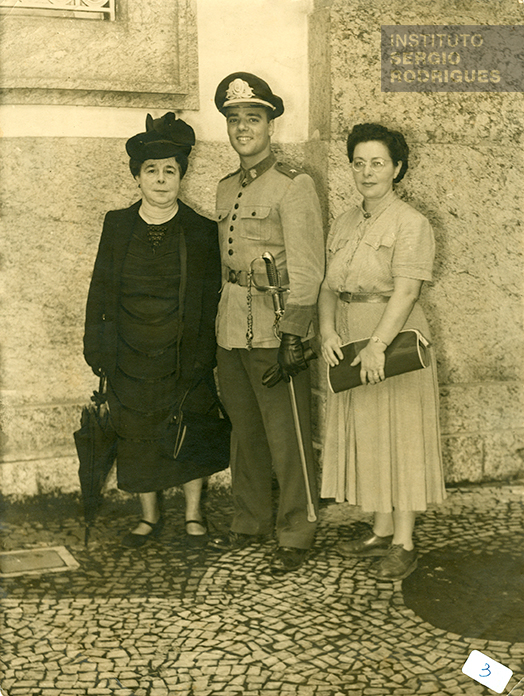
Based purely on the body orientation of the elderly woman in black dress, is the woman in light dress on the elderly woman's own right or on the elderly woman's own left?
on the elderly woman's own left

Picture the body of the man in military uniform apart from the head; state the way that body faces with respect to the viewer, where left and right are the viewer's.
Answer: facing the viewer and to the left of the viewer

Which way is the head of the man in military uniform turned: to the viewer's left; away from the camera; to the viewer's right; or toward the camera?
toward the camera

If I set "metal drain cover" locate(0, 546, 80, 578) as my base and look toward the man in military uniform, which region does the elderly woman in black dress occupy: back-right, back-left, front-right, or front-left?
front-left

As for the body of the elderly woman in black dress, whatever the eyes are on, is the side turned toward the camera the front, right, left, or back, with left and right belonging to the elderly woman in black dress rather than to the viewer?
front

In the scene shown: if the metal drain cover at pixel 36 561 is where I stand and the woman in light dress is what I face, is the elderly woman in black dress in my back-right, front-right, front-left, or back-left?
front-left

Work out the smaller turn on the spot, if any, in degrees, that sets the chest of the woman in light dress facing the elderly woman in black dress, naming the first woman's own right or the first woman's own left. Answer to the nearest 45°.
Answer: approximately 45° to the first woman's own right

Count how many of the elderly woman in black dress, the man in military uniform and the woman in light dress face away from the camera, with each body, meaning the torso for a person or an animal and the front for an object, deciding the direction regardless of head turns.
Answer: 0

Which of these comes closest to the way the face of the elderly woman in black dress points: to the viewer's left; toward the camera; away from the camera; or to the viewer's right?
toward the camera

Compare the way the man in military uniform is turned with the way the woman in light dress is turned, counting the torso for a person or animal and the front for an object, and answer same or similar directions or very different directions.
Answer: same or similar directions

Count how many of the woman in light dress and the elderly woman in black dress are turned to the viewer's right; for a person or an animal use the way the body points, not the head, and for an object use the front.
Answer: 0

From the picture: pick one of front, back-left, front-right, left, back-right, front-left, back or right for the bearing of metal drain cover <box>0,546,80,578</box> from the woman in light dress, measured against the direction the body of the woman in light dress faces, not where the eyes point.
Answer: front-right
